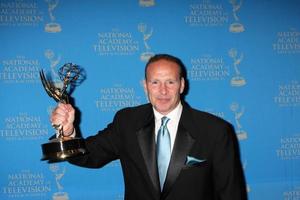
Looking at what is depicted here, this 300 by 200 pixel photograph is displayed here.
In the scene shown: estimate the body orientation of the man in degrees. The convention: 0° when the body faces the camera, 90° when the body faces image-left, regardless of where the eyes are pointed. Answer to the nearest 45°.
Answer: approximately 0°
